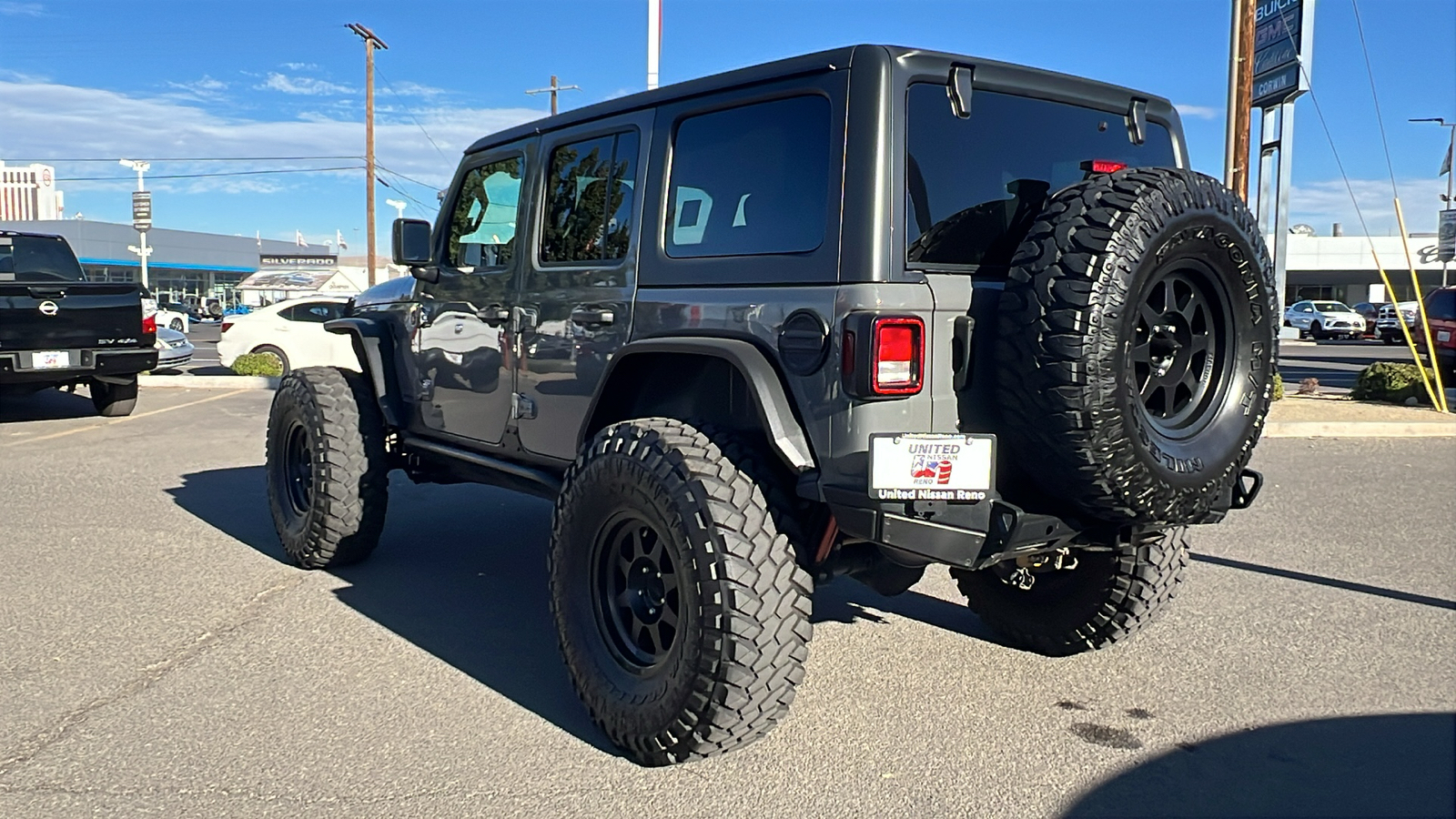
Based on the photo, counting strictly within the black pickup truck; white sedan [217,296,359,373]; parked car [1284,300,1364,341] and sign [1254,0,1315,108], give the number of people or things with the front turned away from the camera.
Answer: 1

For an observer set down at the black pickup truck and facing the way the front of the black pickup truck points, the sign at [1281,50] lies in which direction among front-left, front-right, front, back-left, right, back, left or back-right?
right

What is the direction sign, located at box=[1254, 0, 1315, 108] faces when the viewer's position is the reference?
facing the viewer and to the left of the viewer

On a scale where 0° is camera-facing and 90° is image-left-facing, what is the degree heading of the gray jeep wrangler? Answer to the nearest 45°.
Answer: approximately 135°

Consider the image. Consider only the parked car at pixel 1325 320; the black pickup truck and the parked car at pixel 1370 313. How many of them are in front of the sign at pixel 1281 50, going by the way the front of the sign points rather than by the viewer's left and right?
1

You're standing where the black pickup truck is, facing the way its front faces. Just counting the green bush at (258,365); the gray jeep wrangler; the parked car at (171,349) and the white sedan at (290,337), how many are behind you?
1

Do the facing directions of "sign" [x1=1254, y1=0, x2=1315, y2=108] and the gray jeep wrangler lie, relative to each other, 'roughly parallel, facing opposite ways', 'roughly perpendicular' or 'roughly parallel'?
roughly perpendicular

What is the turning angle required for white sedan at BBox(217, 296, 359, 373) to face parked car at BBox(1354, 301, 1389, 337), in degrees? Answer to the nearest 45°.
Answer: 0° — it already faces it

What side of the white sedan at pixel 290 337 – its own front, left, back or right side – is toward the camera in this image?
right

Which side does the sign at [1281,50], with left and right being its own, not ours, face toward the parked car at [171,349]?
front

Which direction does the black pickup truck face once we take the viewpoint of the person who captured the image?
facing away from the viewer

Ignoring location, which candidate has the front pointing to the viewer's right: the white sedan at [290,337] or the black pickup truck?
the white sedan

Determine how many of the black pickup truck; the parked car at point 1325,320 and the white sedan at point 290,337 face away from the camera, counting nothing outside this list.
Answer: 1

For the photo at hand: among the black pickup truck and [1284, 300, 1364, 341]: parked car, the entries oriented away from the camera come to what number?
1
